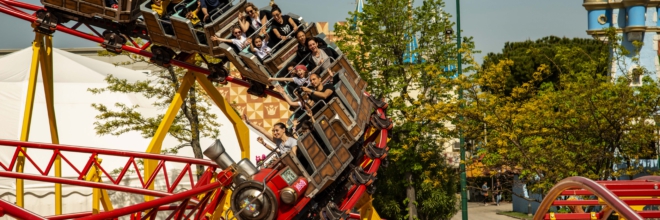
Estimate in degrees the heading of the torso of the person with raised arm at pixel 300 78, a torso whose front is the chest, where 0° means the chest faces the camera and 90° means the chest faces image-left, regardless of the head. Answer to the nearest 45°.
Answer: approximately 45°

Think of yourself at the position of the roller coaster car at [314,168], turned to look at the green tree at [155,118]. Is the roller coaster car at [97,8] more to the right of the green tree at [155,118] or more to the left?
left

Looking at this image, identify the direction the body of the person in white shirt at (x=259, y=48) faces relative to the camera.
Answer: toward the camera

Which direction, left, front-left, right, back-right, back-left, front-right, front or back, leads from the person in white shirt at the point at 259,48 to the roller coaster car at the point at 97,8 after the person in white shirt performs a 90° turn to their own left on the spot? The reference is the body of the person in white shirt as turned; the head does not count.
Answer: back

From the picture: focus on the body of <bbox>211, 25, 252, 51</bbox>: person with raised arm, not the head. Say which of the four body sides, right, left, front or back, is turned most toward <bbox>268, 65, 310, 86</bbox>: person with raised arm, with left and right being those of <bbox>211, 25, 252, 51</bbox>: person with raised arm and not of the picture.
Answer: front

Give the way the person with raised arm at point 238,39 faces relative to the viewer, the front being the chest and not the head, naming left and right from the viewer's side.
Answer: facing the viewer

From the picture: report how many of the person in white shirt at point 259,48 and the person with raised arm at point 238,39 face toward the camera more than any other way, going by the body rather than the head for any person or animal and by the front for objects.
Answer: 2

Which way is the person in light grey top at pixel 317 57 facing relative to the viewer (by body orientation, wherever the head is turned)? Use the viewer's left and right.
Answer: facing the viewer and to the left of the viewer
